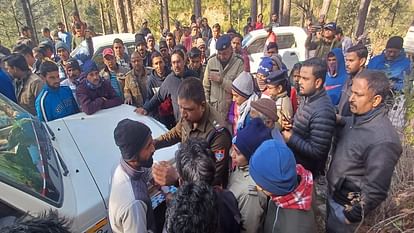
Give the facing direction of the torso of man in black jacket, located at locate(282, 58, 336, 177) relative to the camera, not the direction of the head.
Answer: to the viewer's left

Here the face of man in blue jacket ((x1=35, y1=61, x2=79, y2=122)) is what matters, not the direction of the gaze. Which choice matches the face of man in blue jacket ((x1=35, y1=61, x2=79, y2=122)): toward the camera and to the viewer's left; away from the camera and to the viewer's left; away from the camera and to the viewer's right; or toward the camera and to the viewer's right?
toward the camera and to the viewer's right

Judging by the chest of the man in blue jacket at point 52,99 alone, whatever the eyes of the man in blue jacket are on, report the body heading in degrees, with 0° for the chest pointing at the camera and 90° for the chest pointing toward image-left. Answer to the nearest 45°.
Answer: approximately 315°

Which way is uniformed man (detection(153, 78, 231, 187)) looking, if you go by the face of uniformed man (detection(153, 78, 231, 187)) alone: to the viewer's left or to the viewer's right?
to the viewer's left

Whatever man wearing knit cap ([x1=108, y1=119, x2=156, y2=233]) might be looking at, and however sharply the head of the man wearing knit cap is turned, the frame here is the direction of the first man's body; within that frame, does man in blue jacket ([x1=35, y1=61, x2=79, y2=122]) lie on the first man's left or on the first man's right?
on the first man's left

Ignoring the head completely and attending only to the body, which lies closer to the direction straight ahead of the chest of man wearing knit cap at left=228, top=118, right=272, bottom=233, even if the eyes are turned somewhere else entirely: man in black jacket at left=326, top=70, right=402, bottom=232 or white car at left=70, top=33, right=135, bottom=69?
the white car

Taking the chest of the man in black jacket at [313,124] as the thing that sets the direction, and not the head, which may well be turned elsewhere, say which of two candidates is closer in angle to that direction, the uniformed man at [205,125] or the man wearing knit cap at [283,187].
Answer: the uniformed man

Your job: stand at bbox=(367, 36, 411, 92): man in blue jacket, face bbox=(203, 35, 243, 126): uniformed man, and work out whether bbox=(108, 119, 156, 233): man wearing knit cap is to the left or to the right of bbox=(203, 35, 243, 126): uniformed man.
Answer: left

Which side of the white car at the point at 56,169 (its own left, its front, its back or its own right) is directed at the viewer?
right

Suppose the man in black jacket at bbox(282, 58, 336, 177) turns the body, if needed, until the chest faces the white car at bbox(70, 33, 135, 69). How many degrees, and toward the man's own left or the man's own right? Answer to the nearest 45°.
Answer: approximately 45° to the man's own right

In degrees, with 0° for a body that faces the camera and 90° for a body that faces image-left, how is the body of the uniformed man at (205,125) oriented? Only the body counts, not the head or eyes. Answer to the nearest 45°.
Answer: approximately 45°

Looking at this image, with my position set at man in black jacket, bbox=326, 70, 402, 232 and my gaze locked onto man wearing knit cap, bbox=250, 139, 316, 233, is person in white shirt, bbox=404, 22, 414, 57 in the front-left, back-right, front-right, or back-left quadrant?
back-right
